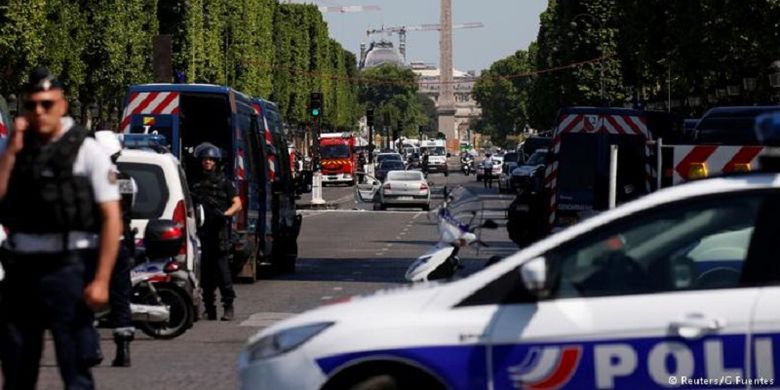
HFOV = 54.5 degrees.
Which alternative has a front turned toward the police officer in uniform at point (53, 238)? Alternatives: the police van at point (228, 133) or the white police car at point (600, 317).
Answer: the white police car

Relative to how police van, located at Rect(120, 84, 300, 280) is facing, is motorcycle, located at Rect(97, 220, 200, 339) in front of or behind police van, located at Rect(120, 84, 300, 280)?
behind

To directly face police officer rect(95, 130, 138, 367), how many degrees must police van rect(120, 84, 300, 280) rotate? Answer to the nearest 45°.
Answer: approximately 180°

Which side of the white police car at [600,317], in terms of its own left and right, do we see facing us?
left

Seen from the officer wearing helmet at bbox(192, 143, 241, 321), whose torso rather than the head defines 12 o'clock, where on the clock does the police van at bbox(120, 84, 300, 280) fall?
The police van is roughly at 6 o'clock from the officer wearing helmet.

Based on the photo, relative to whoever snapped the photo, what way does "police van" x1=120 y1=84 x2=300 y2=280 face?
facing away from the viewer

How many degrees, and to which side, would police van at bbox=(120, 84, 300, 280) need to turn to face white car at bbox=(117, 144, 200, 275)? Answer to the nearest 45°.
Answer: approximately 180°
